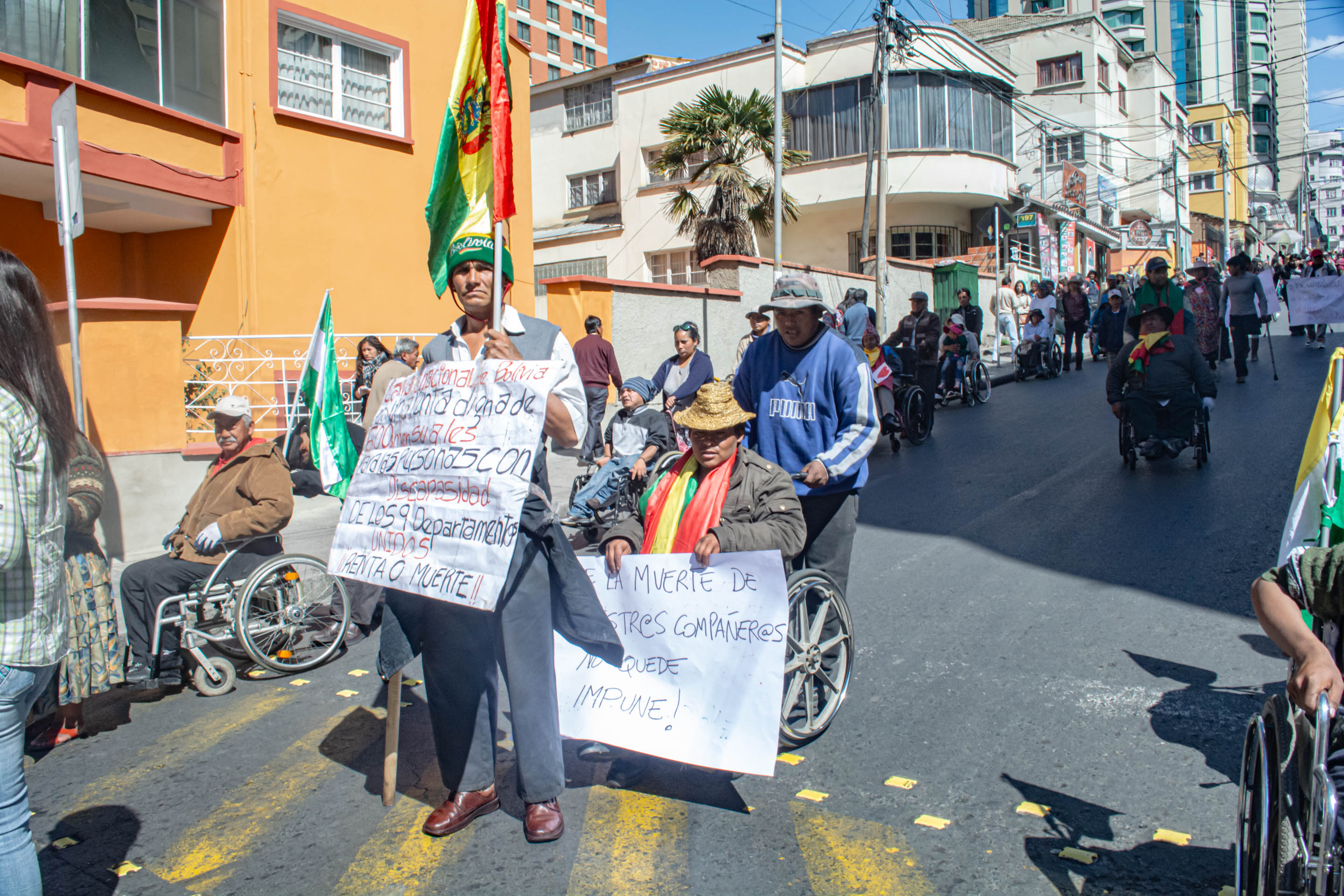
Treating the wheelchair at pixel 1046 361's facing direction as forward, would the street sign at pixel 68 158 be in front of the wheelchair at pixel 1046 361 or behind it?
in front

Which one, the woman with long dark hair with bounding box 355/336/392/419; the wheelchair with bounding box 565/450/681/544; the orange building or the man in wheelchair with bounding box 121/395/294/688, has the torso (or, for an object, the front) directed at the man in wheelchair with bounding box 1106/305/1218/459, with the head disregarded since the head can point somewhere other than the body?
the orange building

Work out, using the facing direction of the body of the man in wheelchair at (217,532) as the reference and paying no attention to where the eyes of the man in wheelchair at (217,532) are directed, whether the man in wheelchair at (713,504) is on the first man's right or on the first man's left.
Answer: on the first man's left

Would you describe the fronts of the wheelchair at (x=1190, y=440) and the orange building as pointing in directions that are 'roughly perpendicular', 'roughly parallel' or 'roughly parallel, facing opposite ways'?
roughly perpendicular

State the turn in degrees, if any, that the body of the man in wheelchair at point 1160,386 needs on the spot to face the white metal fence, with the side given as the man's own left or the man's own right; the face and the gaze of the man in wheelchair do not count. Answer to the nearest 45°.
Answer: approximately 90° to the man's own right

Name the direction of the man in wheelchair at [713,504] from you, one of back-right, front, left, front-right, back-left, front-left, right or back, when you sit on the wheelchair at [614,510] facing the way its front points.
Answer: front-left
